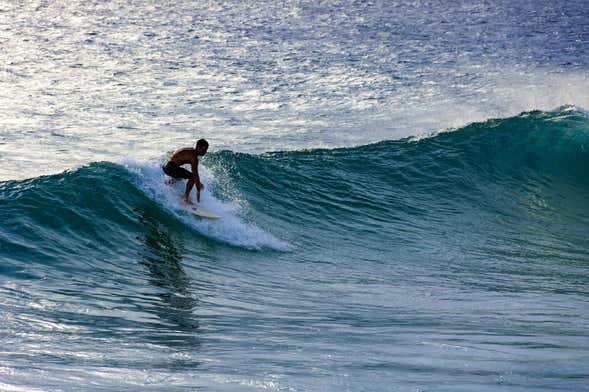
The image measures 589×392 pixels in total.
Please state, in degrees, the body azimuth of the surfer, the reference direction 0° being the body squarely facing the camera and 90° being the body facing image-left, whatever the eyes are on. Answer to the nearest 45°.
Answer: approximately 270°
